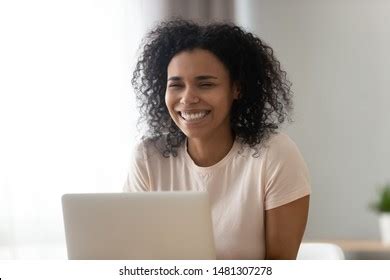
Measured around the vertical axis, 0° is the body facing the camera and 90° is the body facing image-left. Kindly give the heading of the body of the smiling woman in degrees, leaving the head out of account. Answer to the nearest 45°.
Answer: approximately 45°

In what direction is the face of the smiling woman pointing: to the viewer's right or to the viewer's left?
to the viewer's left
